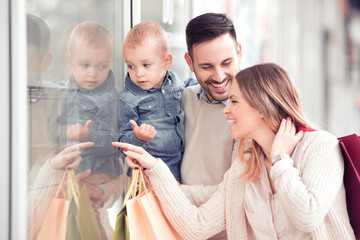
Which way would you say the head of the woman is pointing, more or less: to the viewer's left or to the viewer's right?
to the viewer's left

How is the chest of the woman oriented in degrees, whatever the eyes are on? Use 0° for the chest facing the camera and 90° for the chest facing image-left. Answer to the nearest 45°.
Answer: approximately 45°

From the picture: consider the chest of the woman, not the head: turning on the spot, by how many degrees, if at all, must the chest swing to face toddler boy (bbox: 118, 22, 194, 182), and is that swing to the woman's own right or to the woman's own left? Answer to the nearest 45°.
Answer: approximately 45° to the woman's own right
